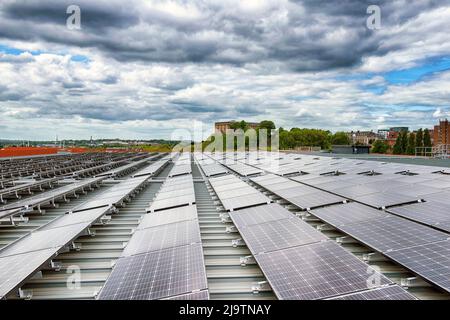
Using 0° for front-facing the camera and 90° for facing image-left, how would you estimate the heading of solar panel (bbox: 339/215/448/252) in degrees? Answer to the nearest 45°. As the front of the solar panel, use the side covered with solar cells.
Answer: approximately 45°

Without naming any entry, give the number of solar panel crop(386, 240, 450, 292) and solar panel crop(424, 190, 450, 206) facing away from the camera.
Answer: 0

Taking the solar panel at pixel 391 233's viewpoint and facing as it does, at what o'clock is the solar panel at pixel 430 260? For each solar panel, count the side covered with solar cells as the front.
the solar panel at pixel 430 260 is roughly at 10 o'clock from the solar panel at pixel 391 233.

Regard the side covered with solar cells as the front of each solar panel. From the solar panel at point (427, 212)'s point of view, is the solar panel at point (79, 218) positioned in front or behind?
in front

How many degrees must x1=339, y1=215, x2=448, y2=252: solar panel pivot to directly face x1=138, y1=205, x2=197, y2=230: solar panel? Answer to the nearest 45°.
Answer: approximately 45° to its right

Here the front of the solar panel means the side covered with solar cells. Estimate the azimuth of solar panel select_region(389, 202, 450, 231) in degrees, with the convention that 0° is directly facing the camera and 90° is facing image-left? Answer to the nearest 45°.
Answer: approximately 45°

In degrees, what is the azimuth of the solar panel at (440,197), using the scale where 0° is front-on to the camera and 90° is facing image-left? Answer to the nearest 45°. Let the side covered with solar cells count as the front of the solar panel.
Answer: approximately 45°

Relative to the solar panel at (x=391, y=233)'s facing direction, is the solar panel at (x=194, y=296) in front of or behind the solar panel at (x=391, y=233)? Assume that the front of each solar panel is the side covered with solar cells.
in front
